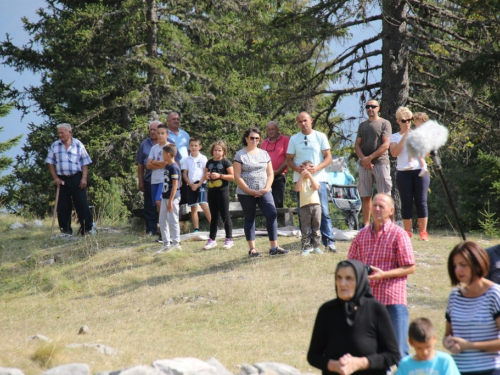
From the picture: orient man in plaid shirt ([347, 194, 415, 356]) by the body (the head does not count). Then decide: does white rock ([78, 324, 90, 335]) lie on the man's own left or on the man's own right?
on the man's own right

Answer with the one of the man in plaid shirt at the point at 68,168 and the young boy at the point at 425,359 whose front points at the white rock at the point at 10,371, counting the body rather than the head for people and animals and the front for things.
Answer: the man in plaid shirt

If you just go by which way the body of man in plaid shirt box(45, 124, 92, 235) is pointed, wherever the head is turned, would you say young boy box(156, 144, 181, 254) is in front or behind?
in front
